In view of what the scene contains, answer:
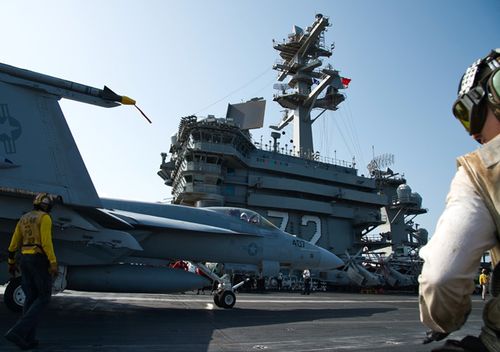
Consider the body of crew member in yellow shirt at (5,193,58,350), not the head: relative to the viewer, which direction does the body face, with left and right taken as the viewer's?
facing away from the viewer and to the right of the viewer

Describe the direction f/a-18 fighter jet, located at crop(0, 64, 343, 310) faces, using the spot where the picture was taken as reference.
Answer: facing to the right of the viewer

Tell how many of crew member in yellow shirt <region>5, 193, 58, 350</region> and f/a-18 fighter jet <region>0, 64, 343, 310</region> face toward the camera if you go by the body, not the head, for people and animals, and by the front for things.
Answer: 0

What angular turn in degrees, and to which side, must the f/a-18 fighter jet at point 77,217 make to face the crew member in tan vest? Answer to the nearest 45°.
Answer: approximately 90° to its right

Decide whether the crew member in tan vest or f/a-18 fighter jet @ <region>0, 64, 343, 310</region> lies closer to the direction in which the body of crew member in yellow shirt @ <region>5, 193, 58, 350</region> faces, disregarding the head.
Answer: the f/a-18 fighter jet

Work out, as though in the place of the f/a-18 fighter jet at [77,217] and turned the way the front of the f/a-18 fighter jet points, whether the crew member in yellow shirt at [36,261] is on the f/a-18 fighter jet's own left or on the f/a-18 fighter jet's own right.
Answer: on the f/a-18 fighter jet's own right

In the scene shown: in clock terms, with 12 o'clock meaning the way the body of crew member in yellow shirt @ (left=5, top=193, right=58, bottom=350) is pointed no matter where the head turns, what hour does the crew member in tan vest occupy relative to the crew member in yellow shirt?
The crew member in tan vest is roughly at 4 o'clock from the crew member in yellow shirt.
